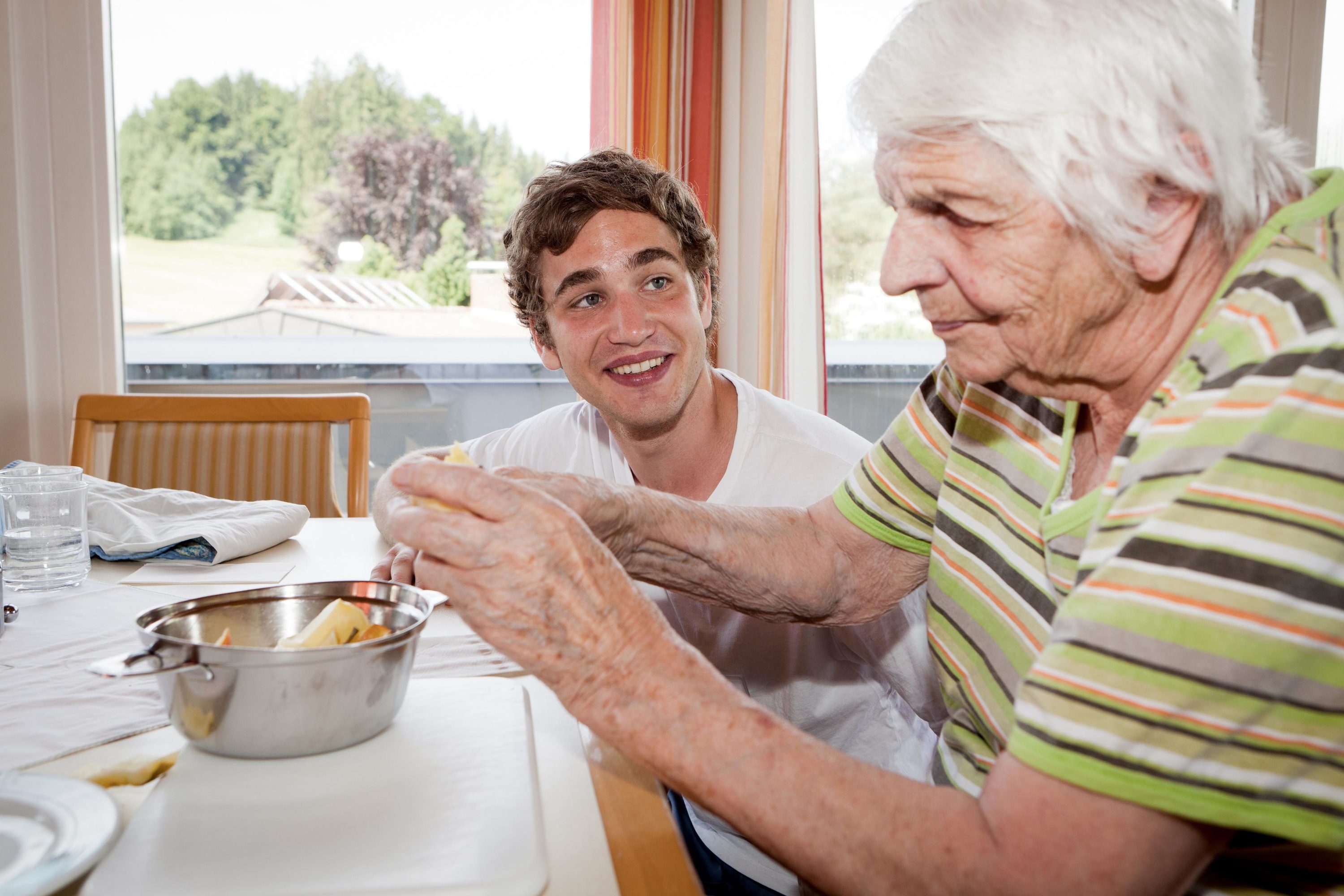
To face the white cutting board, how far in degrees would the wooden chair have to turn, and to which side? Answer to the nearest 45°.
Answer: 0° — it already faces it

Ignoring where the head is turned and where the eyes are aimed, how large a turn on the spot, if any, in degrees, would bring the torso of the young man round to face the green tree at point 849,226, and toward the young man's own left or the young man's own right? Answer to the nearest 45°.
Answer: approximately 180°

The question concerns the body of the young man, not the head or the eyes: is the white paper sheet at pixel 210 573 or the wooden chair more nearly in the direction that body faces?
the white paper sheet

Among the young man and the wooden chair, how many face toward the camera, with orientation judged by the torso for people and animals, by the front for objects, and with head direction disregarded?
2

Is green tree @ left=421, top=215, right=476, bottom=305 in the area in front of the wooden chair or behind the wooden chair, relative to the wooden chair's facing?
behind

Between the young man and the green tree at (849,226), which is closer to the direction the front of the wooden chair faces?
the young man

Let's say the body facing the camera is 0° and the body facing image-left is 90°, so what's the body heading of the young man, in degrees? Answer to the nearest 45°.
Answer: approximately 0°

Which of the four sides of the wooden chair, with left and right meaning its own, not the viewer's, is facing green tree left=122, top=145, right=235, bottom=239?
back

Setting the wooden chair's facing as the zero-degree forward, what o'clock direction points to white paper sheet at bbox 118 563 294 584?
The white paper sheet is roughly at 12 o'clock from the wooden chair.

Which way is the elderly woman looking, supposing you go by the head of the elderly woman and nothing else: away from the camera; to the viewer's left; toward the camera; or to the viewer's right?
to the viewer's left
